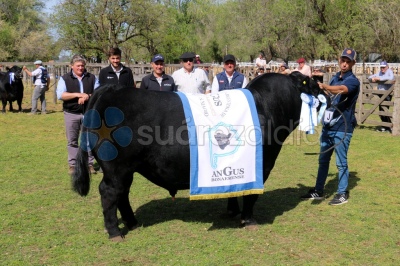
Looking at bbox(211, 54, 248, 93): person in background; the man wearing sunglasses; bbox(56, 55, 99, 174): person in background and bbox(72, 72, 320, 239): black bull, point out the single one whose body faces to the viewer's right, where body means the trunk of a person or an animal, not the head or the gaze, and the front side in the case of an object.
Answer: the black bull

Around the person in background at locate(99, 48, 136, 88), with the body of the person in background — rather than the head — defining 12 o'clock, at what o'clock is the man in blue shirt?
The man in blue shirt is roughly at 10 o'clock from the person in background.

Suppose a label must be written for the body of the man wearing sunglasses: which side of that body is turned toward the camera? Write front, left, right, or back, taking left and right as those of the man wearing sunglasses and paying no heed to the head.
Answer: front

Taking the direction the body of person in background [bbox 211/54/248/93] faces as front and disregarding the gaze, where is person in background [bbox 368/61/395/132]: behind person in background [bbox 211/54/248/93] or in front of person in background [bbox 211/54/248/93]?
behind

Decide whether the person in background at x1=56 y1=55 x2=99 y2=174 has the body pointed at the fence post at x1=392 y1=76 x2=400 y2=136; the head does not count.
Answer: no

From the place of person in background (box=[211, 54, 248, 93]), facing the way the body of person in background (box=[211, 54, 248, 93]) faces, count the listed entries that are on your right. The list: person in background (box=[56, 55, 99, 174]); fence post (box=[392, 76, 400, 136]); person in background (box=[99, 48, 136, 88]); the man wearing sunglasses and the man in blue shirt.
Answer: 3

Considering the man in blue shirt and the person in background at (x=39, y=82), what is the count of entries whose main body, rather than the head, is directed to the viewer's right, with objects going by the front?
0

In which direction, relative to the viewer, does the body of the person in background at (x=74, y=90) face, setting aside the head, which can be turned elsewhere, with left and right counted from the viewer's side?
facing the viewer

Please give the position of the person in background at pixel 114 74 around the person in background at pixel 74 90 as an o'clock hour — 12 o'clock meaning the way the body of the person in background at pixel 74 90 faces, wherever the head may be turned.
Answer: the person in background at pixel 114 74 is roughly at 9 o'clock from the person in background at pixel 74 90.

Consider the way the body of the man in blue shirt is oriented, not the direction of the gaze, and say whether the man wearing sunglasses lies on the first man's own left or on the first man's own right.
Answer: on the first man's own right

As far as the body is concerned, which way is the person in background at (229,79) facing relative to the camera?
toward the camera

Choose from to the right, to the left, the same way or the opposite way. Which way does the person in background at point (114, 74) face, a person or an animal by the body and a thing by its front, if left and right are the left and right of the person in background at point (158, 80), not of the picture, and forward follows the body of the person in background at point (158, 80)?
the same way

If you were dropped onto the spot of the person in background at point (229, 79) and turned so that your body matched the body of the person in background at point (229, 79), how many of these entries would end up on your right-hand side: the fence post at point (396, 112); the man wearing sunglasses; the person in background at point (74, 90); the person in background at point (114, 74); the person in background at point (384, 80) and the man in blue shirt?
3

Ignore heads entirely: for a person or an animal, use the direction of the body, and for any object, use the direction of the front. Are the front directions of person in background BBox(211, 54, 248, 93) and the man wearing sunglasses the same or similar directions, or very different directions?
same or similar directions
